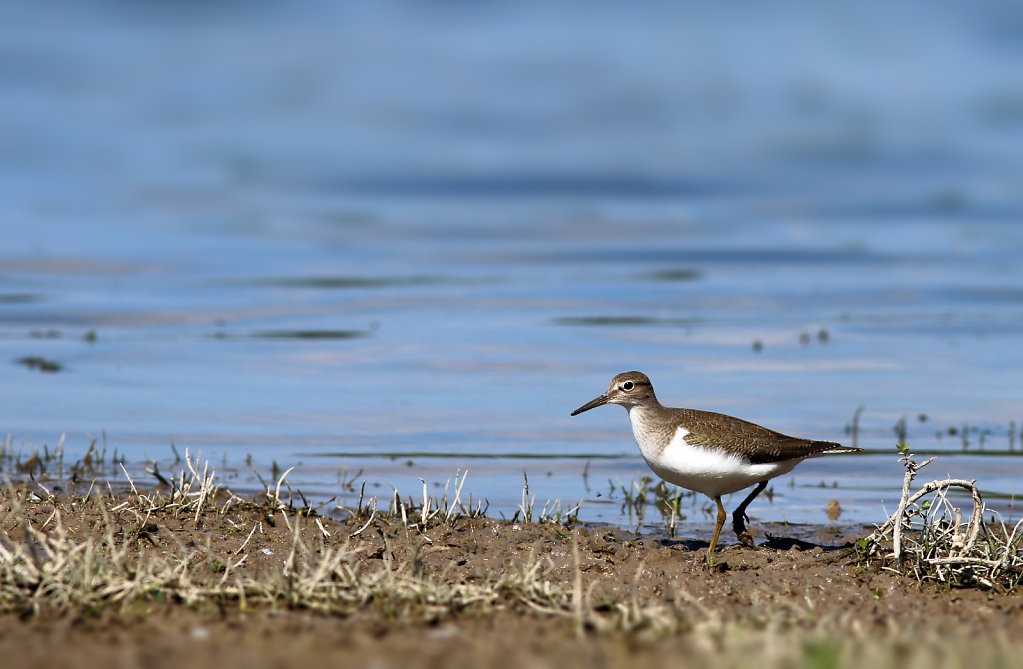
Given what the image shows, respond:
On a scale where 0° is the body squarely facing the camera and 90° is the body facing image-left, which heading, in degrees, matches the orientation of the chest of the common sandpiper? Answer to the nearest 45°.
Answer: approximately 90°

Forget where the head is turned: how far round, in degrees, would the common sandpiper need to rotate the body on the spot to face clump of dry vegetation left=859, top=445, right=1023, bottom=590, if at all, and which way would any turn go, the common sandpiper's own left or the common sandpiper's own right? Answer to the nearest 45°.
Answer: approximately 135° to the common sandpiper's own left
